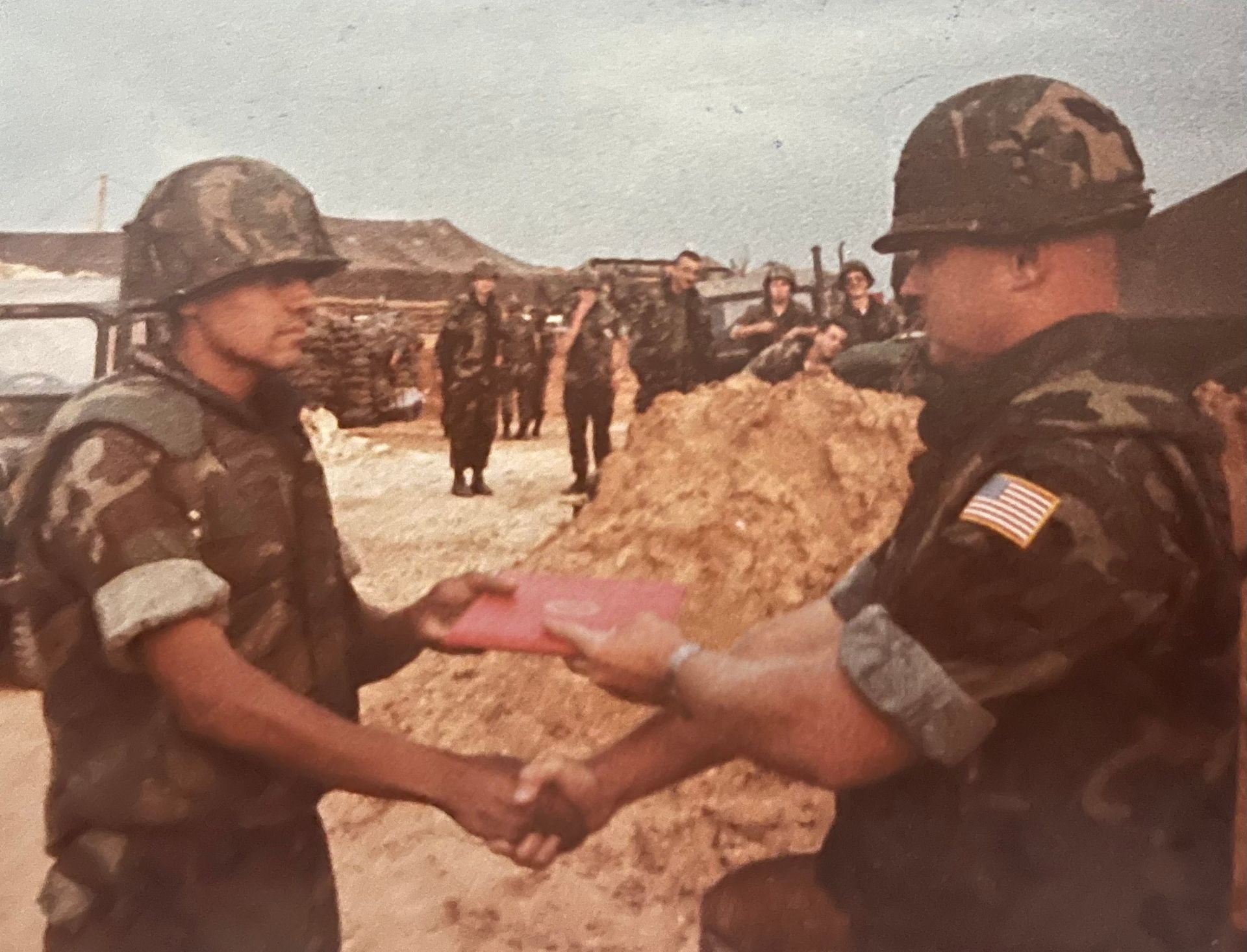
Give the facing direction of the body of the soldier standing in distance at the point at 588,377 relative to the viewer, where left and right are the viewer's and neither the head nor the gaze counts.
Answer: facing the viewer and to the left of the viewer

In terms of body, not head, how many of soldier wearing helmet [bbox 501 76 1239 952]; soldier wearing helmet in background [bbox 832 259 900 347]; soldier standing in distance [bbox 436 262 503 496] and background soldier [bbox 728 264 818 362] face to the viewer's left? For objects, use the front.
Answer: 1

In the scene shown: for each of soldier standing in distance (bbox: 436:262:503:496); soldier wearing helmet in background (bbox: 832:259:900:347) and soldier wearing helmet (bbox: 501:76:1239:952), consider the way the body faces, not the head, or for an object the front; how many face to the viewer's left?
1

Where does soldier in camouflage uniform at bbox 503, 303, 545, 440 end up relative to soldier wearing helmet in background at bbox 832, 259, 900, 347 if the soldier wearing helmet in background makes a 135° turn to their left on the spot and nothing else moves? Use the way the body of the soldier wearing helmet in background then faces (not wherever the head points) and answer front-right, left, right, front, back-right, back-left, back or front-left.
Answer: back-left

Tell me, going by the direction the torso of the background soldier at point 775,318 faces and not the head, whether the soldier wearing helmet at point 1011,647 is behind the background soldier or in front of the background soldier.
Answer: in front

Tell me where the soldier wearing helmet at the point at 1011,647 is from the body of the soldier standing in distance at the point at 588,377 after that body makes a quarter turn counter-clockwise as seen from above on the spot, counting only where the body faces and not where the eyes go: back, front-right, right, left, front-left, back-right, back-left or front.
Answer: right

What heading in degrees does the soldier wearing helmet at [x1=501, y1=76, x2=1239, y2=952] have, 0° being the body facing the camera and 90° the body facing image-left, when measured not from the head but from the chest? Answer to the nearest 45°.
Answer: approximately 90°

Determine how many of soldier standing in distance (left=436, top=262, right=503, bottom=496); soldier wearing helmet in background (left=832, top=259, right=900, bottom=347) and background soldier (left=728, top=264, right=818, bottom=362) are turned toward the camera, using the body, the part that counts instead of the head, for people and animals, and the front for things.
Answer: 3

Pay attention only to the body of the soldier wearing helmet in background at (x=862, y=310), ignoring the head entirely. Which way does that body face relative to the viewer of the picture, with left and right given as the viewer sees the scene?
facing the viewer

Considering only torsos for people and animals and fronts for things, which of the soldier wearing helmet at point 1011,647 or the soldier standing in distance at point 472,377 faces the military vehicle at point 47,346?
the soldier wearing helmet

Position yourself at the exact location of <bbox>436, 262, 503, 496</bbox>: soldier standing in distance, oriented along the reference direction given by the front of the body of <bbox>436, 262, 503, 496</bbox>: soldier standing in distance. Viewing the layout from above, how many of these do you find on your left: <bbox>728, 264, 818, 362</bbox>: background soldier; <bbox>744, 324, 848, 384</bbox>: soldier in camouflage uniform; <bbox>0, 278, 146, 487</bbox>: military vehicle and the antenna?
2

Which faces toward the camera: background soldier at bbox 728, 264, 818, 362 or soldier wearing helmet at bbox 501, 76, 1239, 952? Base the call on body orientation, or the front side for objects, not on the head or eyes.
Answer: the background soldier

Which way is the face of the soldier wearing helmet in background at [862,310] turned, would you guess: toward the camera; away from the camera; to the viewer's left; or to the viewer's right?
toward the camera

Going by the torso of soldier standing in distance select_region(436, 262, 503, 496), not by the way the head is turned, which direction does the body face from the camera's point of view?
toward the camera

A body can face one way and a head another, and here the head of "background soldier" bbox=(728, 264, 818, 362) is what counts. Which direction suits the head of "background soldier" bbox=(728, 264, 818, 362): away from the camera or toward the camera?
toward the camera
